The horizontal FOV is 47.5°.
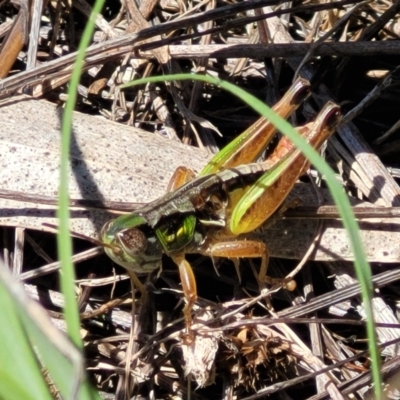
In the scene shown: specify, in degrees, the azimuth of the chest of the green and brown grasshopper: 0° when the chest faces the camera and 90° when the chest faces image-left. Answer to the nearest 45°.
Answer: approximately 45°

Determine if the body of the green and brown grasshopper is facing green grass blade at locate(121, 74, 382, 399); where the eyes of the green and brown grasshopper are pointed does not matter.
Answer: no
